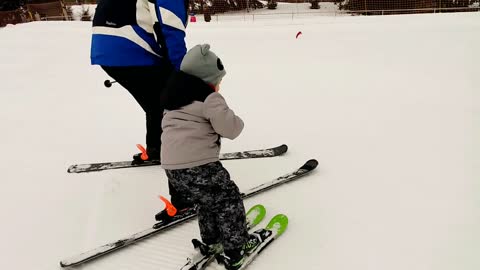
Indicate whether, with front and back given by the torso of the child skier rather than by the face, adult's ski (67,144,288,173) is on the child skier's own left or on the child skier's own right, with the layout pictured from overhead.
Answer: on the child skier's own left

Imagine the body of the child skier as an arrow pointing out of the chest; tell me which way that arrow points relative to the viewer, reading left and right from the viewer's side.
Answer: facing away from the viewer and to the right of the viewer

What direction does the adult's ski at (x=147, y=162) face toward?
to the viewer's right

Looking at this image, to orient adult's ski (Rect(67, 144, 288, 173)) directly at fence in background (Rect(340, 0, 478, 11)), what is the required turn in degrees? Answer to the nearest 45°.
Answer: approximately 45° to its left

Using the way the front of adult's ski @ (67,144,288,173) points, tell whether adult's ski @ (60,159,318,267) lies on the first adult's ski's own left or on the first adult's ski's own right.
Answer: on the first adult's ski's own right

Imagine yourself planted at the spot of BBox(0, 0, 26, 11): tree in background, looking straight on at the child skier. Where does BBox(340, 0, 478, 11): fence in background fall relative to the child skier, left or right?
left

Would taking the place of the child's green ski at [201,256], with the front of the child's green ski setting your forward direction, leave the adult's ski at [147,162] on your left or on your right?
on your left

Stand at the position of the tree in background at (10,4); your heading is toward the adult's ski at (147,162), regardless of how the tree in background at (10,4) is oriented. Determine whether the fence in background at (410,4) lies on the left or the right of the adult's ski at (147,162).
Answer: left

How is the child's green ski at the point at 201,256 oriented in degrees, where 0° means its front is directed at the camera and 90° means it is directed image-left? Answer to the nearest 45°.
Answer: approximately 225°

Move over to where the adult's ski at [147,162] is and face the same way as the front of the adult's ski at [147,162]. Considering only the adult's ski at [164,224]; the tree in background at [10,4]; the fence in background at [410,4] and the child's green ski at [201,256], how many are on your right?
2

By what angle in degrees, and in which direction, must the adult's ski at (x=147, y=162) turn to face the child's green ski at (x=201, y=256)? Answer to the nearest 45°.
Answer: approximately 90° to its right

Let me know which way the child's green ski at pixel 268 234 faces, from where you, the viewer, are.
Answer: facing away from the viewer and to the right of the viewer

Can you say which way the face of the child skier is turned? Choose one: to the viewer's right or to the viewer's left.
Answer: to the viewer's right
